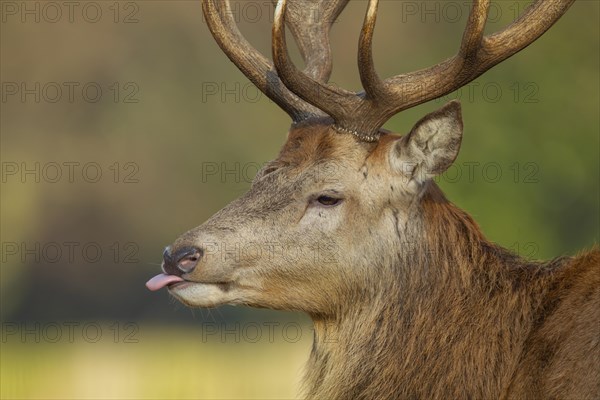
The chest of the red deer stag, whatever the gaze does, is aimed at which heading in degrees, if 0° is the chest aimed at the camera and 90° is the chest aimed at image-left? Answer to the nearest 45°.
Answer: approximately 90°
